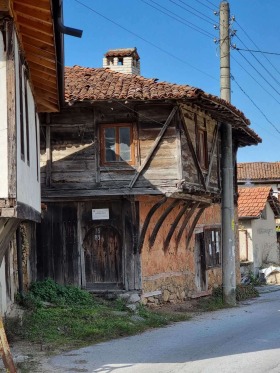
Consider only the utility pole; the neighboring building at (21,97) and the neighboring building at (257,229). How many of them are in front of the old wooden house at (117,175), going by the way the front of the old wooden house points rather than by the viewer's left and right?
1

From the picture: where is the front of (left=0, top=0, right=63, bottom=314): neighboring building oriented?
to the viewer's right

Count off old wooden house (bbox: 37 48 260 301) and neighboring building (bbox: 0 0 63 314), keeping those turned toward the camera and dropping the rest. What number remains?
1

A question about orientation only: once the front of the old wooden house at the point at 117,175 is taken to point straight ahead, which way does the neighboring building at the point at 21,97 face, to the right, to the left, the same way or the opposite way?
to the left

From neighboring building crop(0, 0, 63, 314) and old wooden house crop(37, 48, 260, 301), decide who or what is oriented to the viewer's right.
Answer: the neighboring building

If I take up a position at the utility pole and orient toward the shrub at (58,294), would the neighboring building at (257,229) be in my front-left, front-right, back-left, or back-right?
back-right

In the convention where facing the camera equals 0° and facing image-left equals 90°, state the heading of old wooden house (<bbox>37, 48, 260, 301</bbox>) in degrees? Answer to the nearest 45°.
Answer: approximately 0°
